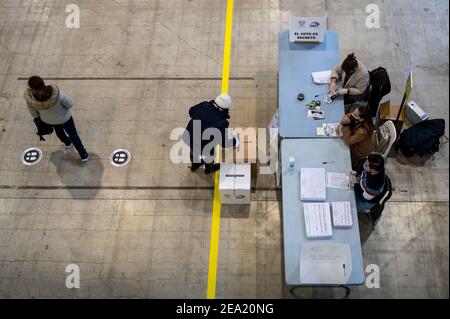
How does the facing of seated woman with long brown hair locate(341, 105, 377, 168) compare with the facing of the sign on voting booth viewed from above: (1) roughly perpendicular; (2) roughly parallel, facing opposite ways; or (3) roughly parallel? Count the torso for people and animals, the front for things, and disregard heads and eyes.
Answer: roughly perpendicular

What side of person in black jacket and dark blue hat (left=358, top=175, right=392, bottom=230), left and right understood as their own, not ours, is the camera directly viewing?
left

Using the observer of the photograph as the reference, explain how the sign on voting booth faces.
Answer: facing the viewer

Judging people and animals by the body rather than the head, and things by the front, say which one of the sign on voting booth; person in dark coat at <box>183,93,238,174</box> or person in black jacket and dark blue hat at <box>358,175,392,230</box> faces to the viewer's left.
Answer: the person in black jacket and dark blue hat

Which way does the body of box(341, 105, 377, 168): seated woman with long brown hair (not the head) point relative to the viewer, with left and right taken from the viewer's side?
facing to the left of the viewer

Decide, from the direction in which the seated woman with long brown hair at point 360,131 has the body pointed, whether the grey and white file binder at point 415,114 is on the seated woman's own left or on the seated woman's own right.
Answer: on the seated woman's own right

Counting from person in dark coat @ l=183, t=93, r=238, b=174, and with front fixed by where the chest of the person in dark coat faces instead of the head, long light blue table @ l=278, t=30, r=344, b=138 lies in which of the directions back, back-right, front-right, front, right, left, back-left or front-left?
front

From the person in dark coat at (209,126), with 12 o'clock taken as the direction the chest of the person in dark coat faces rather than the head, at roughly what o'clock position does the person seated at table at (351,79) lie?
The person seated at table is roughly at 12 o'clock from the person in dark coat.

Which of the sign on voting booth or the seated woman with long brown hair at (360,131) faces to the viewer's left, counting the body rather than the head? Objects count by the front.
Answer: the seated woman with long brown hair

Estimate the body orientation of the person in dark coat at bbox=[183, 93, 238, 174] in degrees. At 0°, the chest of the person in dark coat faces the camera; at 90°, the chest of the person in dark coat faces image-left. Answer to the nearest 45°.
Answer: approximately 270°

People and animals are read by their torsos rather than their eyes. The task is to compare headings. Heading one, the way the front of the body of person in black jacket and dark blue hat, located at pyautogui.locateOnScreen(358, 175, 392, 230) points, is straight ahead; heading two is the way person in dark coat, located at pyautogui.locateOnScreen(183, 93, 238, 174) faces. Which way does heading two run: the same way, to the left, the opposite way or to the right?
the opposite way
